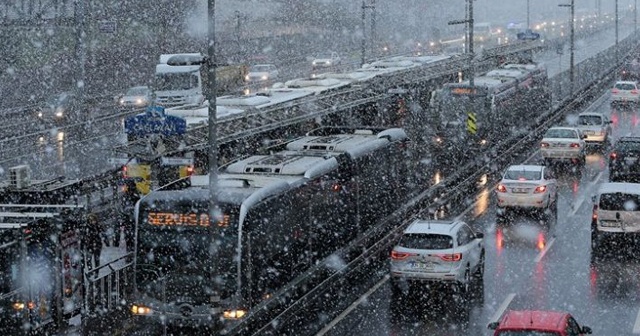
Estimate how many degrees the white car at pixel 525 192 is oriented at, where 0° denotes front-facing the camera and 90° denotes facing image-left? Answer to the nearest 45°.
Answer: approximately 180°

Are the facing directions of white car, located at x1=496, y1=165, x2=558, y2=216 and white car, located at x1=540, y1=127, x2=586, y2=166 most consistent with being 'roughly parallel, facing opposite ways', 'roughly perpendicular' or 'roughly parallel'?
roughly parallel

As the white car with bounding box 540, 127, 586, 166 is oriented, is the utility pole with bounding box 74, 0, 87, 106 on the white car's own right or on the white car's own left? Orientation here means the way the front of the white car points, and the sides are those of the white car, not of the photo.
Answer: on the white car's own left

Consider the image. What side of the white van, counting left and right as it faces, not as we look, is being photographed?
back

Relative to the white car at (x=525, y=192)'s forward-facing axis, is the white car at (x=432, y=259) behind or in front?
behind

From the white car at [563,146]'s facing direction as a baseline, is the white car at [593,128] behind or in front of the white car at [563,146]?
in front

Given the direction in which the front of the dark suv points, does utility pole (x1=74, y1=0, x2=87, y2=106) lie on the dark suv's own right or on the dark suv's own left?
on the dark suv's own left

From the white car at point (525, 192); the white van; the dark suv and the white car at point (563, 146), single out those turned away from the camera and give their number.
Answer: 4

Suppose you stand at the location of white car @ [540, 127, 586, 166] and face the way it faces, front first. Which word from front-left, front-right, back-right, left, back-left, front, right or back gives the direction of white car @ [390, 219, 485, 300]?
back

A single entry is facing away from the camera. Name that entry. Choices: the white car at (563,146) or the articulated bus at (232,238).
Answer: the white car

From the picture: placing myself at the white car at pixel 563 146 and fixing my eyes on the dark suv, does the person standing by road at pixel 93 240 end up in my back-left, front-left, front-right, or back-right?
front-right

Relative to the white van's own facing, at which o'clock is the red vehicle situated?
The red vehicle is roughly at 6 o'clock from the white van.

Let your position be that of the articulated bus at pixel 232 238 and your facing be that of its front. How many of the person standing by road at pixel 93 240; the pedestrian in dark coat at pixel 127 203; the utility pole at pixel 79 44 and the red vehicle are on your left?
1

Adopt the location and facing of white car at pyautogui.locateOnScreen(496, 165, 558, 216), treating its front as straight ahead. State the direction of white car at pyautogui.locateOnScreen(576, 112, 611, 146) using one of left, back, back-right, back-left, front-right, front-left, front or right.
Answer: front

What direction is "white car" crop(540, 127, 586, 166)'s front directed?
away from the camera

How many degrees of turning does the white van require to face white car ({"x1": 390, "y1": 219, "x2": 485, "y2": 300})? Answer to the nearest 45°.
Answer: approximately 135° to its left

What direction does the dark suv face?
away from the camera

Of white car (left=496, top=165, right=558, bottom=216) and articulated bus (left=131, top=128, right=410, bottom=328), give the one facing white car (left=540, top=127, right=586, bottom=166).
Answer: white car (left=496, top=165, right=558, bottom=216)
